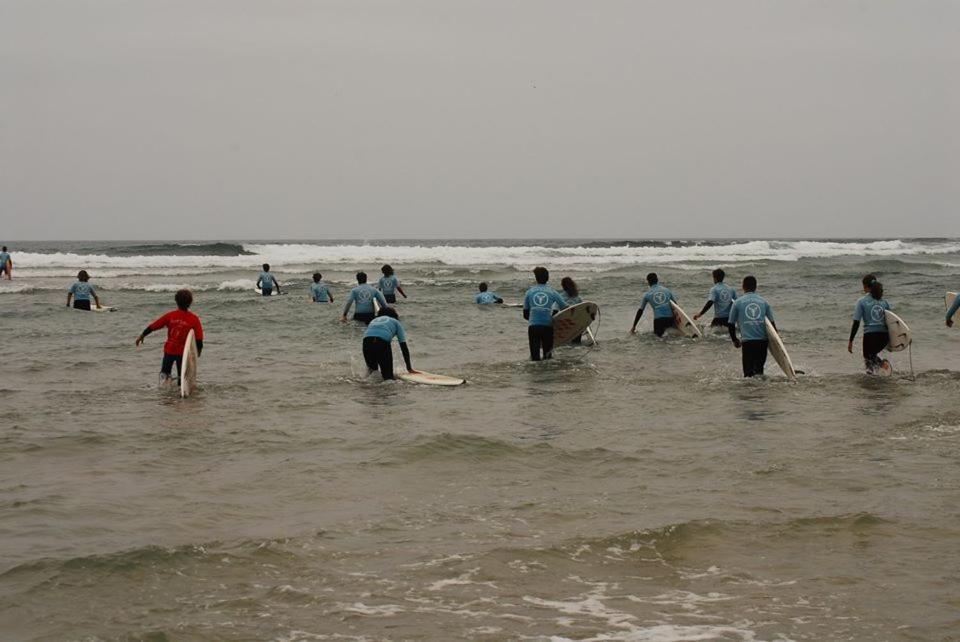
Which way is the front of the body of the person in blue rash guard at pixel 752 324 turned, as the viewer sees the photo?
away from the camera

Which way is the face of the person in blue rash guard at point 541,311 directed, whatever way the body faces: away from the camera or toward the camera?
away from the camera

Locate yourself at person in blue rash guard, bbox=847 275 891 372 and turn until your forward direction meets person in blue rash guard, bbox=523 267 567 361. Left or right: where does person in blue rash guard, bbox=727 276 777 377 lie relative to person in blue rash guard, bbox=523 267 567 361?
left

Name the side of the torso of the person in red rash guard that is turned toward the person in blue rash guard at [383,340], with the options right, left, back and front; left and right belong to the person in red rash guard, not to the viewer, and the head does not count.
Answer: right

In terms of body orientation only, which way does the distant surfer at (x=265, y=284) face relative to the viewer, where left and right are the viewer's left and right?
facing away from the viewer

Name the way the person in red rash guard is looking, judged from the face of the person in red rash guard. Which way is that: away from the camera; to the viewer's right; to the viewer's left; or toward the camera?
away from the camera

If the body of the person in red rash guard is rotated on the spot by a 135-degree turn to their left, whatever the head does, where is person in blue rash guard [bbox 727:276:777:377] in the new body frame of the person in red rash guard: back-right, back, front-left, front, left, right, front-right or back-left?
back-left

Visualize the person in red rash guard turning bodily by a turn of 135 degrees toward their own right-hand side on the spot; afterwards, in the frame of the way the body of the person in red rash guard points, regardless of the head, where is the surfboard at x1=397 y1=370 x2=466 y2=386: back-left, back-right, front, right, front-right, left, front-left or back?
front-left

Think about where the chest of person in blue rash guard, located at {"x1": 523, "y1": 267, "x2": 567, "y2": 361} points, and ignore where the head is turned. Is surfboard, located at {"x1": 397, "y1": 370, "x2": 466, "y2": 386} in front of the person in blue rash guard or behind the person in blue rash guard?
behind

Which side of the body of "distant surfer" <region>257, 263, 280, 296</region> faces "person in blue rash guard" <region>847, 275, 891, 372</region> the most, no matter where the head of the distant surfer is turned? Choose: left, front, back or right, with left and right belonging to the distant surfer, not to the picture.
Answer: back

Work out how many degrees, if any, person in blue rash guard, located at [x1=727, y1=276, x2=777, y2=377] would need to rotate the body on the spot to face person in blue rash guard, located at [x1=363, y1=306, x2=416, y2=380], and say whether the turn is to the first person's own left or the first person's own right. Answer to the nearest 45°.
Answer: approximately 90° to the first person's own left

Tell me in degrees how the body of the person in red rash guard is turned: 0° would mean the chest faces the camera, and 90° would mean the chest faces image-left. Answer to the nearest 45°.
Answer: approximately 180°

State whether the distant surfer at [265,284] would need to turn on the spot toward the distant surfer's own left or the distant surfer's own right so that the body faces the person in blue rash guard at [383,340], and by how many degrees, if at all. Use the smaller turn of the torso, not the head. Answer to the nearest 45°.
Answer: approximately 180°

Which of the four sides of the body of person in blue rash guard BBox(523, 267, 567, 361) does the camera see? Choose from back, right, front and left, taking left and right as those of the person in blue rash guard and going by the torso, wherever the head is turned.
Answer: back
